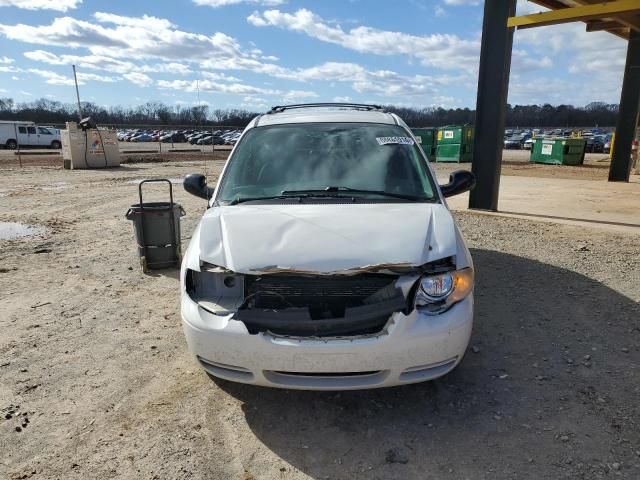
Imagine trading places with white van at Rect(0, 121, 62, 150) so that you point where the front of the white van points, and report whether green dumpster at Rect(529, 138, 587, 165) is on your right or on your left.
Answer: on your right

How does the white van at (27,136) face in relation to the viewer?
to the viewer's right

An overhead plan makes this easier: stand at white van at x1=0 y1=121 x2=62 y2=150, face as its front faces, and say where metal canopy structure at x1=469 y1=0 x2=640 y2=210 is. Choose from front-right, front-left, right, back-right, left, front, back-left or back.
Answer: right

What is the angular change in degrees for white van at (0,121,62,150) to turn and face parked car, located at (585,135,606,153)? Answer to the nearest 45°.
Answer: approximately 45° to its right

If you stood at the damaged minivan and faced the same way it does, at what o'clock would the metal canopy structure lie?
The metal canopy structure is roughly at 7 o'clock from the damaged minivan.

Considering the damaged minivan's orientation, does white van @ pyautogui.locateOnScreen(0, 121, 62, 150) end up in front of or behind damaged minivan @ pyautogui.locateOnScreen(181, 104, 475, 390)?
behind

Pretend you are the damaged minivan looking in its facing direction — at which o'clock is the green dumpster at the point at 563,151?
The green dumpster is roughly at 7 o'clock from the damaged minivan.

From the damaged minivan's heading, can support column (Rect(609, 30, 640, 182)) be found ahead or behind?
behind

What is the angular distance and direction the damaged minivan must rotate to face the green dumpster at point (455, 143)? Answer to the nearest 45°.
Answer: approximately 180°

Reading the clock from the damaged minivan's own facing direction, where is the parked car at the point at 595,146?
The parked car is roughly at 7 o'clock from the damaged minivan.

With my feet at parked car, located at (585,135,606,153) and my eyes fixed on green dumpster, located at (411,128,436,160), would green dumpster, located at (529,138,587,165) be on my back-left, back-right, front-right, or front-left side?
front-left

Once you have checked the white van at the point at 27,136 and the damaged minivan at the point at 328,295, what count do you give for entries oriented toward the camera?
1

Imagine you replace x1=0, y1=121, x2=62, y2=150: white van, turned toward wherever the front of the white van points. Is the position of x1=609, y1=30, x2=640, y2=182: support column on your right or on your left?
on your right

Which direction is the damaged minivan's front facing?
toward the camera
